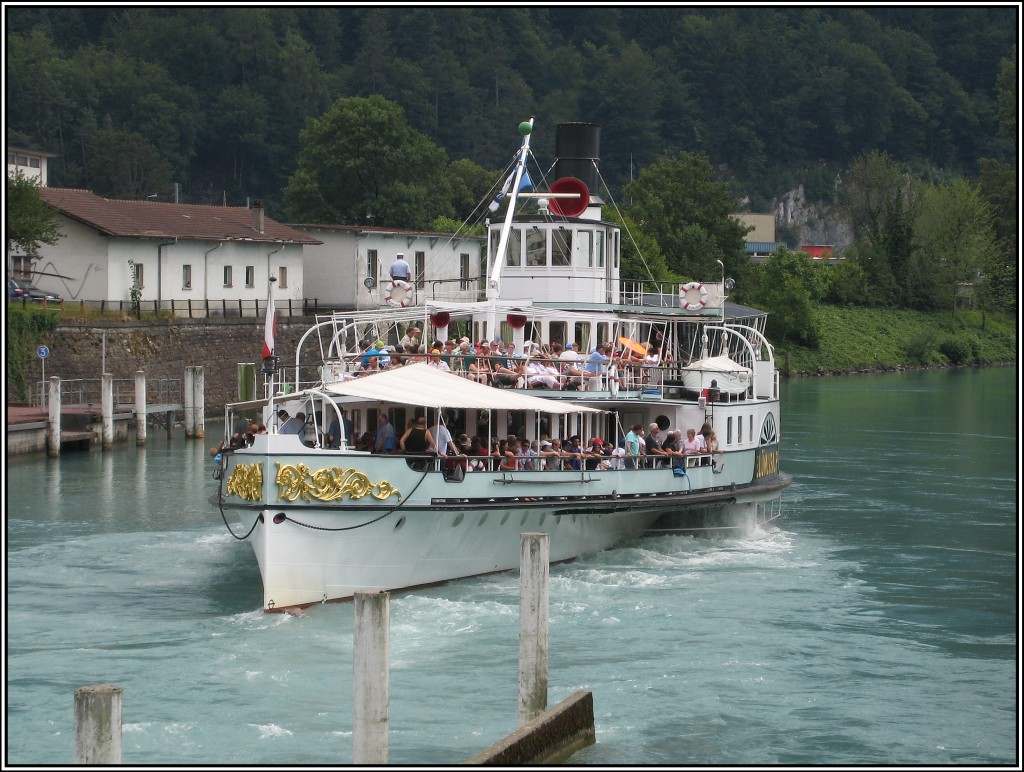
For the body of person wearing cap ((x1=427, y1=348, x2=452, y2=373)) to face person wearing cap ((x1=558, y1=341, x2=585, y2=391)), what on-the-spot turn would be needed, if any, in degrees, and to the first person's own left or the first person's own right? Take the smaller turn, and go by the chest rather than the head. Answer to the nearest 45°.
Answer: approximately 135° to the first person's own left

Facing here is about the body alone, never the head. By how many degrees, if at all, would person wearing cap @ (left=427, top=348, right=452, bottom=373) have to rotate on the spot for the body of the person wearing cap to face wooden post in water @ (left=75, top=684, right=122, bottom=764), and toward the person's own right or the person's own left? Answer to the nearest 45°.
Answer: approximately 45° to the person's own left

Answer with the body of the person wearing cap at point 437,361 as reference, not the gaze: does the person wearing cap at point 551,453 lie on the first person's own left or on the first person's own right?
on the first person's own left

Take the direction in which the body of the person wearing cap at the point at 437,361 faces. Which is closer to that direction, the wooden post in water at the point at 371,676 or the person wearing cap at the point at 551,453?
the wooden post in water

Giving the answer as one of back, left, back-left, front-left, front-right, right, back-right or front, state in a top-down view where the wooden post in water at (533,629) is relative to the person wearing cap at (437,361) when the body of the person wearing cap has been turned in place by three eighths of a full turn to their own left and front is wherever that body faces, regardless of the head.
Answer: right

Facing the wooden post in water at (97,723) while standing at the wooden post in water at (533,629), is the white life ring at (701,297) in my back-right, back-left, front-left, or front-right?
back-right

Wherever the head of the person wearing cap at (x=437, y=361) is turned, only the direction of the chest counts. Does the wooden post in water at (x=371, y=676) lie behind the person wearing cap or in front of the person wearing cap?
in front
